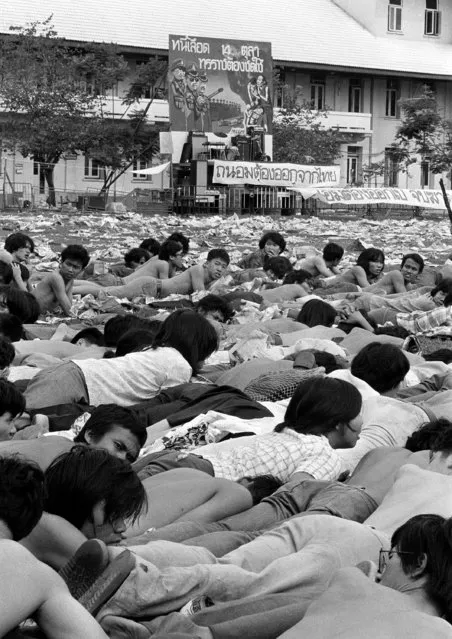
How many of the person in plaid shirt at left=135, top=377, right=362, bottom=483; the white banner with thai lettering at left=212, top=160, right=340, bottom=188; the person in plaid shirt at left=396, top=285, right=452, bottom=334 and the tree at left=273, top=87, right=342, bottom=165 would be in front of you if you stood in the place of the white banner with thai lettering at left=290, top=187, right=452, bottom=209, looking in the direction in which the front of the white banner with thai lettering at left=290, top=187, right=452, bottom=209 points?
2

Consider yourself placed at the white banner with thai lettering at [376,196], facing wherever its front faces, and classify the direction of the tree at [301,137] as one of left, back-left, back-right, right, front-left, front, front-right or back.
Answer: back

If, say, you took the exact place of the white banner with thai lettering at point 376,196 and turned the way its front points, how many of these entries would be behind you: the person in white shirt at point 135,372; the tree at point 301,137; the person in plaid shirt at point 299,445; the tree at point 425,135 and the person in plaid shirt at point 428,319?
2

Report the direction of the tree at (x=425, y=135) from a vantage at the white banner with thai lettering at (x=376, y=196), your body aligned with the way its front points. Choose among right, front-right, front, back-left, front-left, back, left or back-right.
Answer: back

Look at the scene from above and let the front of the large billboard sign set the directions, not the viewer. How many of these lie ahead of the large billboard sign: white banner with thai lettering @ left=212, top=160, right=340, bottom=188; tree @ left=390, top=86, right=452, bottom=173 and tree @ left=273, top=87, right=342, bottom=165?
1

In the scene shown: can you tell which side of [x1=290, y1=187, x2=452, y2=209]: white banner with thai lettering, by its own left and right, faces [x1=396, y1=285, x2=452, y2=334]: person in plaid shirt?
front

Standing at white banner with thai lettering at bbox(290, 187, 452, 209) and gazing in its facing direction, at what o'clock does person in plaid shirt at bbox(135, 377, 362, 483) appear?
The person in plaid shirt is roughly at 12 o'clock from the white banner with thai lettering.

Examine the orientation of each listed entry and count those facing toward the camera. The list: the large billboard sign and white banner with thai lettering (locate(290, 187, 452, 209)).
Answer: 2

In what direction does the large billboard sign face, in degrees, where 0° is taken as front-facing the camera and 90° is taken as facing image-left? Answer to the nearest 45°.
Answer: approximately 0°

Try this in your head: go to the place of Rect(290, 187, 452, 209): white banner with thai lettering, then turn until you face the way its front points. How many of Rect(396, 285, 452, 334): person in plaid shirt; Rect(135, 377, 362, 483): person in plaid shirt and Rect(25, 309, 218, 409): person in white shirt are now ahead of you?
3

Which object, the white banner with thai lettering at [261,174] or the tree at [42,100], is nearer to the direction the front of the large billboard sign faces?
the white banner with thai lettering

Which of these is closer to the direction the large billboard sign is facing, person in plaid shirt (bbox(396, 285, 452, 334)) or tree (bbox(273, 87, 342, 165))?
the person in plaid shirt

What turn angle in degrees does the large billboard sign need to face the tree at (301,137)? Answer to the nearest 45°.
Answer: approximately 135° to its left

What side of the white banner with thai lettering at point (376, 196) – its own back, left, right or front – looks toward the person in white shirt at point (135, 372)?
front

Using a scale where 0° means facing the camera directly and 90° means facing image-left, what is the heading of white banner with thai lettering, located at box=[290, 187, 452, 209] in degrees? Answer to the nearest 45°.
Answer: approximately 0°
